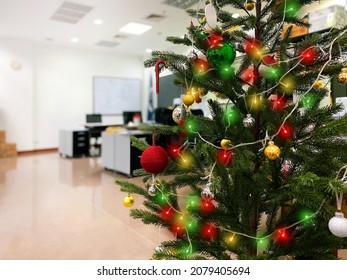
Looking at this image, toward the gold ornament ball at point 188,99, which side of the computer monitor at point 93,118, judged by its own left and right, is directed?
front

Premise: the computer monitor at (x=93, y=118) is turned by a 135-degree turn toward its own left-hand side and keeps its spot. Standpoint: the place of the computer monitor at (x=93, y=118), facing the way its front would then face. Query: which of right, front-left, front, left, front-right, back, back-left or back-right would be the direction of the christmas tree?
back-right

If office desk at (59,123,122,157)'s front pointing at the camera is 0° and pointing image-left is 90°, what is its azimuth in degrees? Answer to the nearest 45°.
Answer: approximately 315°

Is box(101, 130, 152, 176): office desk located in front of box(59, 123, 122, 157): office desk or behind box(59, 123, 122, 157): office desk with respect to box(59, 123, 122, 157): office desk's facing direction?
in front

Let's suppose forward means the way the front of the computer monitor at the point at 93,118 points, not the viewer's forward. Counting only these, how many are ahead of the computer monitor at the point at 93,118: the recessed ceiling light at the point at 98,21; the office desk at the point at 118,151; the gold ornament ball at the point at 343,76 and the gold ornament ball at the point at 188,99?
4

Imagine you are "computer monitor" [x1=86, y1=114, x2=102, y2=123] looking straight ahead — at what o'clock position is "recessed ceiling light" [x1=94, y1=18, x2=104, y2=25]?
The recessed ceiling light is roughly at 12 o'clock from the computer monitor.

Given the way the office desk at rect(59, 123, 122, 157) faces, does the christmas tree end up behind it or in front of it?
in front

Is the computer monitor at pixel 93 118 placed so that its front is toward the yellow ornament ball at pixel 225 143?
yes

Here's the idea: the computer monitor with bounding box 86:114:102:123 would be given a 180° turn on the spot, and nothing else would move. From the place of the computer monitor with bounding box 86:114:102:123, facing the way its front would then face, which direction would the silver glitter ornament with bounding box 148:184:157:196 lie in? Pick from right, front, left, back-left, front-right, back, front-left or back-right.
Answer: back

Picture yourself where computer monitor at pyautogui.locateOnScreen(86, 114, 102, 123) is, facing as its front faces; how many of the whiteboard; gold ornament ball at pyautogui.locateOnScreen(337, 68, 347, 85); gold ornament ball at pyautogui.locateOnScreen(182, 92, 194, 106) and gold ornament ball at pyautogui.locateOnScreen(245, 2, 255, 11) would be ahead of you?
3

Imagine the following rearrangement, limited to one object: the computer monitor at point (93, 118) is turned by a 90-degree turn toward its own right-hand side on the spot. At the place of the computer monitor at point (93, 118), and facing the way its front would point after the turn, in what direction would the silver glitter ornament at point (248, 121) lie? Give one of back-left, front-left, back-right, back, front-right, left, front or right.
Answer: left

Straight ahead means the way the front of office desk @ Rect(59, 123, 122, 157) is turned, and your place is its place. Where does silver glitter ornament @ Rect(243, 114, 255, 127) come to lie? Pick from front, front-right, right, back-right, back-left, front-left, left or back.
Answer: front-right

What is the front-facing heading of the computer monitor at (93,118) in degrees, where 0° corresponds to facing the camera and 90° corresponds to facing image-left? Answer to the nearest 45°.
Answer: approximately 0°
